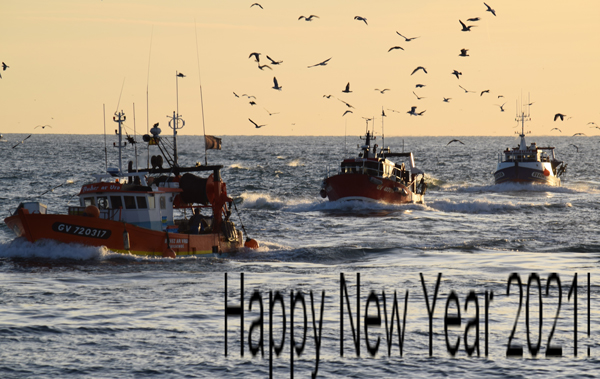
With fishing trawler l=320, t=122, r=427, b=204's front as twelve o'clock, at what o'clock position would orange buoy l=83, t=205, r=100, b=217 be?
The orange buoy is roughly at 11 o'clock from the fishing trawler.

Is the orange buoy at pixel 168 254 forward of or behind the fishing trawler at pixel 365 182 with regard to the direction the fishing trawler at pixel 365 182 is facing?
forward

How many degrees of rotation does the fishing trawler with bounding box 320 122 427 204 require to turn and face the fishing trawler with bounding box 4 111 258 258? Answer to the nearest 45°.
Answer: approximately 45° to its left

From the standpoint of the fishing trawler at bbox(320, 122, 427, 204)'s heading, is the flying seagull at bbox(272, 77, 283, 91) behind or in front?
in front

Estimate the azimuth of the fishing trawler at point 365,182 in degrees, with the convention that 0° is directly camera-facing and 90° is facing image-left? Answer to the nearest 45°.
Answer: approximately 45°

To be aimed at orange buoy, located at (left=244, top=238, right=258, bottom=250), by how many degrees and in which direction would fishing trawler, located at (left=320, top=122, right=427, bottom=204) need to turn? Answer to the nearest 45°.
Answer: approximately 45° to its left
